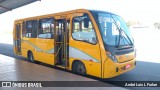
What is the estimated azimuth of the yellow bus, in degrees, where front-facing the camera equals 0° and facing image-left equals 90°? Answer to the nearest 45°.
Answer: approximately 315°
